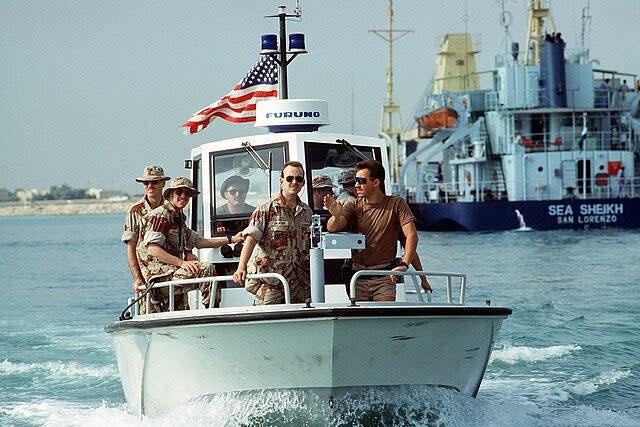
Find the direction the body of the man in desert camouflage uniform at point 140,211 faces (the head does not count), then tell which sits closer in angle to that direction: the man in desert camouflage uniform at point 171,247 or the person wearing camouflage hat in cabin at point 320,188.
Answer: the man in desert camouflage uniform

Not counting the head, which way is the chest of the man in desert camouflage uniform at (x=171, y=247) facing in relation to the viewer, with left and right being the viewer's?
facing the viewer and to the right of the viewer

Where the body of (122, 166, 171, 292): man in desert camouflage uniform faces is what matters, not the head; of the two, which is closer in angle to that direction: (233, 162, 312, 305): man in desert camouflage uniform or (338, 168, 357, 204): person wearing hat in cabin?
the man in desert camouflage uniform

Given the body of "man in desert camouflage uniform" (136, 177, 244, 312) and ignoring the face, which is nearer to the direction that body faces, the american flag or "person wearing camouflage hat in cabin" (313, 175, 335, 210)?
the person wearing camouflage hat in cabin

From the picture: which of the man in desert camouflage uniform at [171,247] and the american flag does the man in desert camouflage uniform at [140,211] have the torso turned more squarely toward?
the man in desert camouflage uniform
